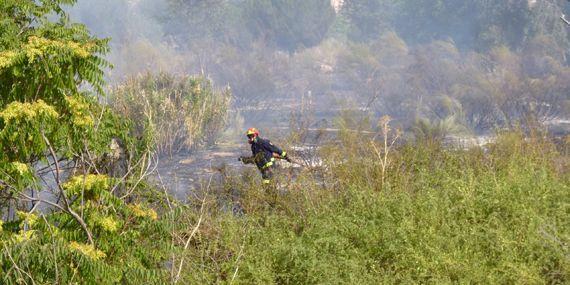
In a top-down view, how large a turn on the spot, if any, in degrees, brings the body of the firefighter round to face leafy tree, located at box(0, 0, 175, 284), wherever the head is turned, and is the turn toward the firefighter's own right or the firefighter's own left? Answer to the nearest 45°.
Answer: approximately 45° to the firefighter's own left

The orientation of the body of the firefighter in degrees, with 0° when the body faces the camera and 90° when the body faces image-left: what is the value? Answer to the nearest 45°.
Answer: approximately 45°
